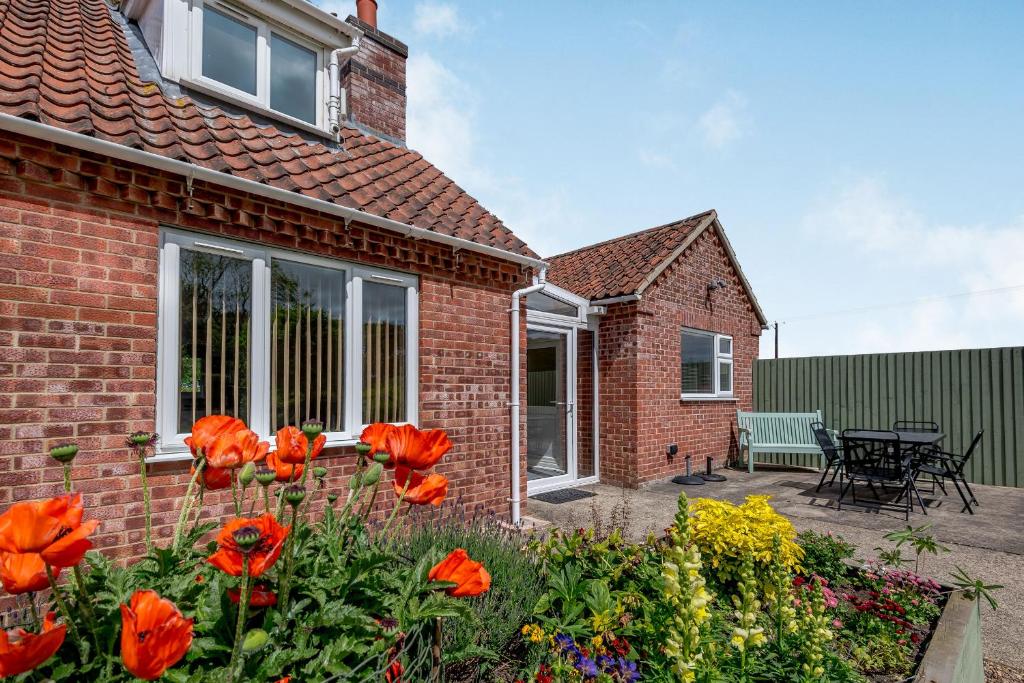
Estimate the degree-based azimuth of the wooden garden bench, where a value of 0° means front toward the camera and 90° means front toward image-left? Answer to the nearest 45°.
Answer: approximately 0°

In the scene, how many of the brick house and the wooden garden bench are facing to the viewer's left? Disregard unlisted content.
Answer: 0

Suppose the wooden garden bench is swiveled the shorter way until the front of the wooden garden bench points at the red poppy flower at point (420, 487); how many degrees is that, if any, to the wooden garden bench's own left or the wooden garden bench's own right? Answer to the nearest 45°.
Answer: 0° — it already faces it

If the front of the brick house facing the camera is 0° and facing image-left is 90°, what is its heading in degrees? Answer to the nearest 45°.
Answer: approximately 315°

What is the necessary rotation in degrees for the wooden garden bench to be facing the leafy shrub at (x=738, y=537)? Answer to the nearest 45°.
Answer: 0° — it already faces it

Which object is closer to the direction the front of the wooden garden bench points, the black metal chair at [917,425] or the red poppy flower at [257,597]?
the red poppy flower

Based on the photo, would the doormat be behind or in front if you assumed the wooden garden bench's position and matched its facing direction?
in front

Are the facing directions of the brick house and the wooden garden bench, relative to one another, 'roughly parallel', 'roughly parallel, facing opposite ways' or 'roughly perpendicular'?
roughly perpendicular

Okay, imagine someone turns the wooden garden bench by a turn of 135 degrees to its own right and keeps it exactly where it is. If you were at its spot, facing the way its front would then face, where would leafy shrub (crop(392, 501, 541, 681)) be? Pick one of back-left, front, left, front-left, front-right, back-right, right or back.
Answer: back-left

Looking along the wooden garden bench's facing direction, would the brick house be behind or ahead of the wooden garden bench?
ahead

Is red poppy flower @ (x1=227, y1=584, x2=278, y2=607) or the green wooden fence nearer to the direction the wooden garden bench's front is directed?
the red poppy flower

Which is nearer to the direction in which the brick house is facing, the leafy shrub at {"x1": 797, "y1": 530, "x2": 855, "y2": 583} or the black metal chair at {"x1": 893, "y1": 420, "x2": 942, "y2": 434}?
the leafy shrub
